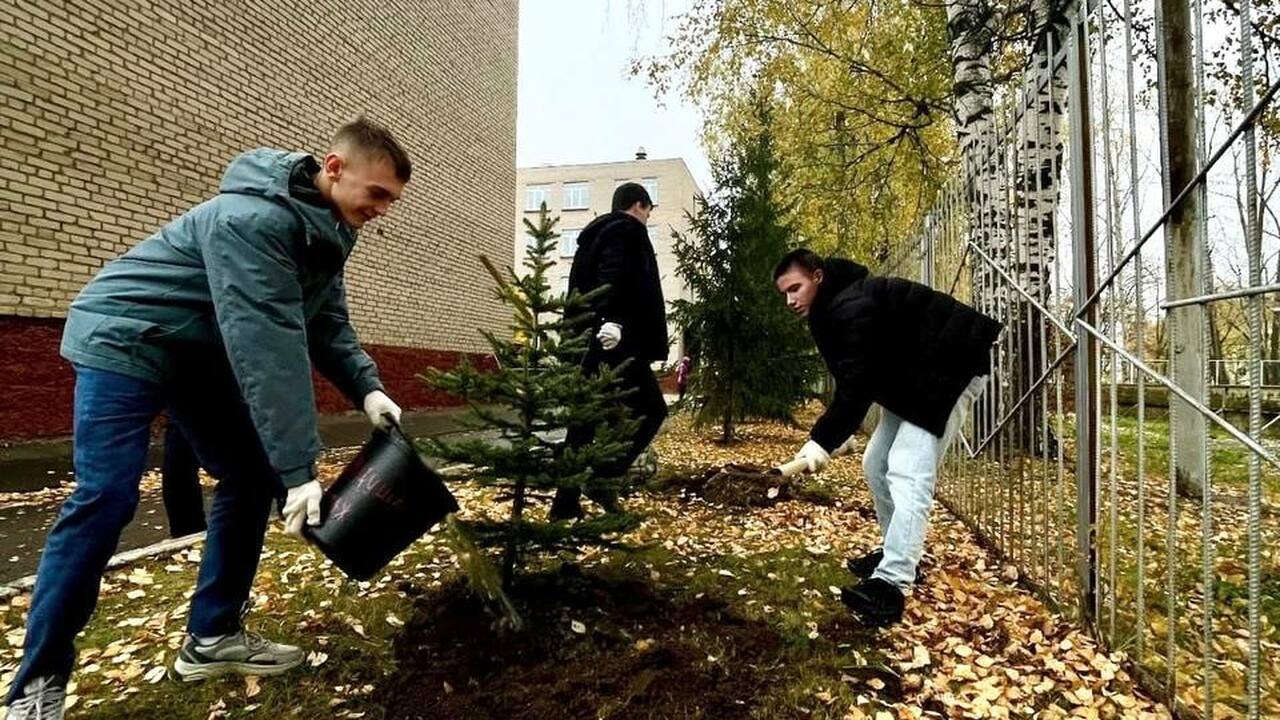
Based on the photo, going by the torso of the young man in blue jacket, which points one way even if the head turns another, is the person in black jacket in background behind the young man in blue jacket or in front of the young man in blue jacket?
in front

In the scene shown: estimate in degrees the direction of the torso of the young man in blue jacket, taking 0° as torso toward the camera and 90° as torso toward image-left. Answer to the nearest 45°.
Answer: approximately 270°

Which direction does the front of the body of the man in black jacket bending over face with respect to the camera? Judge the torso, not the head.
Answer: to the viewer's left

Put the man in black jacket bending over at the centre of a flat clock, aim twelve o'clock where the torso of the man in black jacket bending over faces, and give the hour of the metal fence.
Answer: The metal fence is roughly at 6 o'clock from the man in black jacket bending over.

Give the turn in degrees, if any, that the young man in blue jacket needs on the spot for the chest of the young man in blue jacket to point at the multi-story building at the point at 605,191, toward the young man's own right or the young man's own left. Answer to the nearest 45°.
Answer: approximately 45° to the young man's own left

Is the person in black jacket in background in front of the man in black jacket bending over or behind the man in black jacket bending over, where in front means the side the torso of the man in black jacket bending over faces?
in front

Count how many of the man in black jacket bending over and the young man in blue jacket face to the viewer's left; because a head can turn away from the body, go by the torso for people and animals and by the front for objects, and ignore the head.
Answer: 1

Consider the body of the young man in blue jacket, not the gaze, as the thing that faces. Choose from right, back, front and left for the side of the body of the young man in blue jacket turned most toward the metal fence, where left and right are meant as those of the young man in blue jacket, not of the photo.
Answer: front

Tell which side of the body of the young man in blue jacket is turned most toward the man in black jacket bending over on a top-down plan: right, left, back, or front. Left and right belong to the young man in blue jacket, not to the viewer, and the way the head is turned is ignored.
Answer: front

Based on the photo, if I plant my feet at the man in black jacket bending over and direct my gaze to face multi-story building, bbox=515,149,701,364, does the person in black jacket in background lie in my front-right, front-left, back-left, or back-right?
front-left

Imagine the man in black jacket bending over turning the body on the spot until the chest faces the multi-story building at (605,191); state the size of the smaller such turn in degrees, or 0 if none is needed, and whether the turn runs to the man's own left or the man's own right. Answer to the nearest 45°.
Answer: approximately 45° to the man's own right

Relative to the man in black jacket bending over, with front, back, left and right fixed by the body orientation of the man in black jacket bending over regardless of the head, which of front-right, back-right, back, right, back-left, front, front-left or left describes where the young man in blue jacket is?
front-left

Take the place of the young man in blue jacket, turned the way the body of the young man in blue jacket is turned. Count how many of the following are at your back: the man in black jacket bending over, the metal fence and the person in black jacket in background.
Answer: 0

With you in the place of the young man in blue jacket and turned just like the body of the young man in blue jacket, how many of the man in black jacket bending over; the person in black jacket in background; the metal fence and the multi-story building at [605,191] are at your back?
0

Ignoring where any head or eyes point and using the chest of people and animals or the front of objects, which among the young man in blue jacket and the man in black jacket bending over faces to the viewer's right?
the young man in blue jacket
